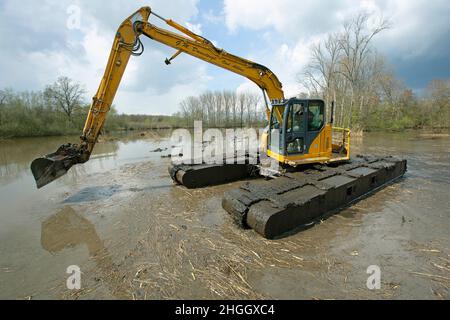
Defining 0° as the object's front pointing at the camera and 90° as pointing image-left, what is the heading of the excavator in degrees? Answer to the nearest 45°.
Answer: approximately 45°
